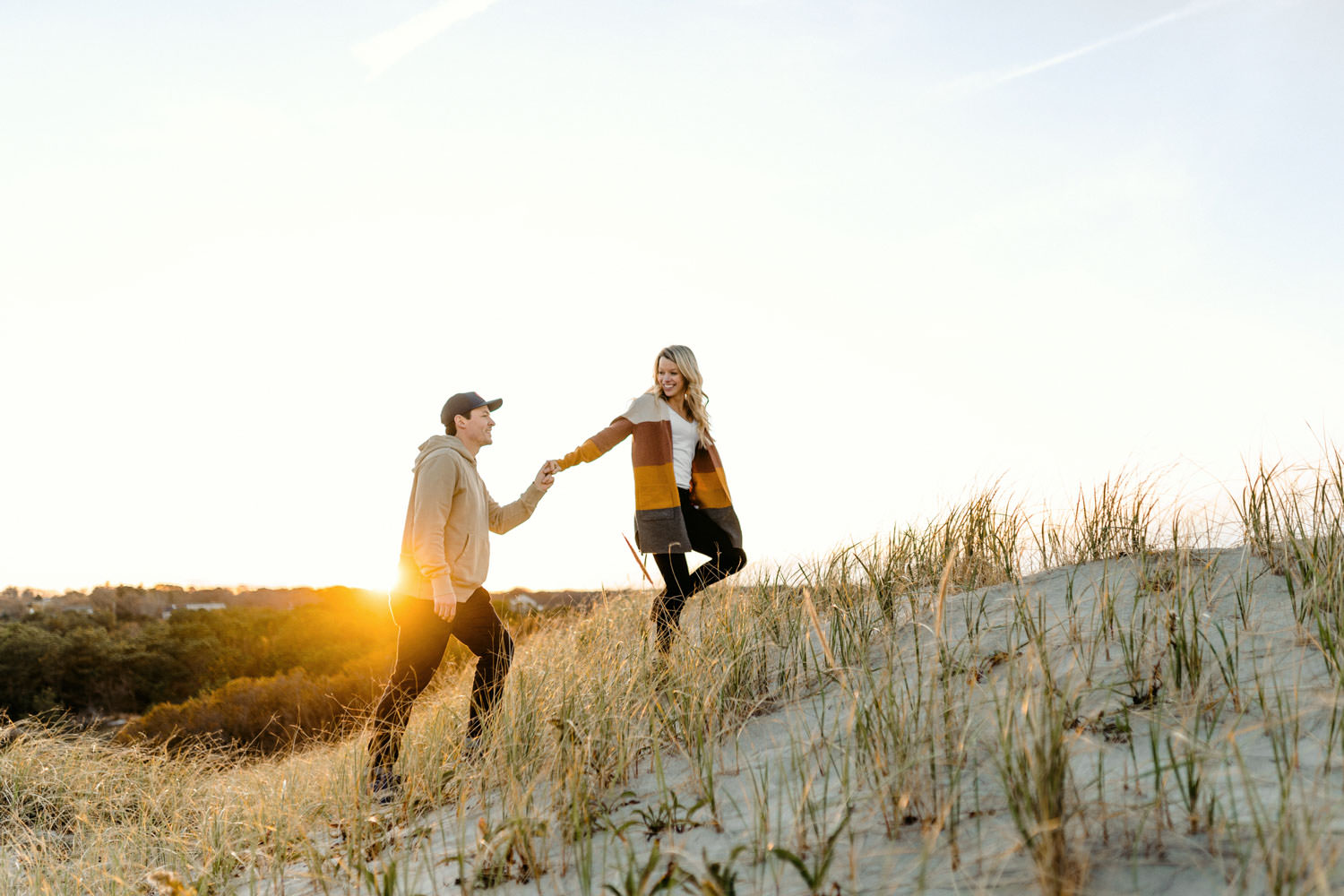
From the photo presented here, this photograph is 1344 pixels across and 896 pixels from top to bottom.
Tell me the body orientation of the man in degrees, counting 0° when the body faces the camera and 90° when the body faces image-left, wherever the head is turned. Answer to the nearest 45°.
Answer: approximately 270°

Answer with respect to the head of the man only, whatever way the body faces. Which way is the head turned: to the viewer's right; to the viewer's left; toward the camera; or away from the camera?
to the viewer's right
